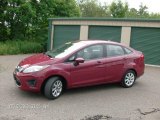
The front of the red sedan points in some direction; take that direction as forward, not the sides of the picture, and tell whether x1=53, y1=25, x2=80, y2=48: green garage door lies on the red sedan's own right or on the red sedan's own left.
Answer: on the red sedan's own right

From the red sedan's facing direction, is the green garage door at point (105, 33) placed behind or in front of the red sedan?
behind

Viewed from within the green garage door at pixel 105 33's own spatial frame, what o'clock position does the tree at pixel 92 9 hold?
The tree is roughly at 6 o'clock from the green garage door.

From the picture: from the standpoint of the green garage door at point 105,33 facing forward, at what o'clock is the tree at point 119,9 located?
The tree is roughly at 6 o'clock from the green garage door.

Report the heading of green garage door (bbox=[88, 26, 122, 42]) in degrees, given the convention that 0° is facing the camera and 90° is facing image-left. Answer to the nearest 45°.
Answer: approximately 0°

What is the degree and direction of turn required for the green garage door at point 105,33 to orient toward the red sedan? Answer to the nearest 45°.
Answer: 0° — it already faces it

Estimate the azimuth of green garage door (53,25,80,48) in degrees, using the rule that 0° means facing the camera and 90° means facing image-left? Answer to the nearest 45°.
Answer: approximately 0°

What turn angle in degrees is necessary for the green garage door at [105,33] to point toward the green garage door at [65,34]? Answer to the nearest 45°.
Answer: approximately 135° to its right

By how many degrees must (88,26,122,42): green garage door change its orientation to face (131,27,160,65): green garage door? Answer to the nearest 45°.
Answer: approximately 45° to its left

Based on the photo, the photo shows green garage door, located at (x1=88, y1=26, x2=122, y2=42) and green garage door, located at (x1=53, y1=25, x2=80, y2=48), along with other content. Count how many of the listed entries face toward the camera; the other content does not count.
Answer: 2

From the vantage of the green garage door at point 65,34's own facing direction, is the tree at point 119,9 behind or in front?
behind
